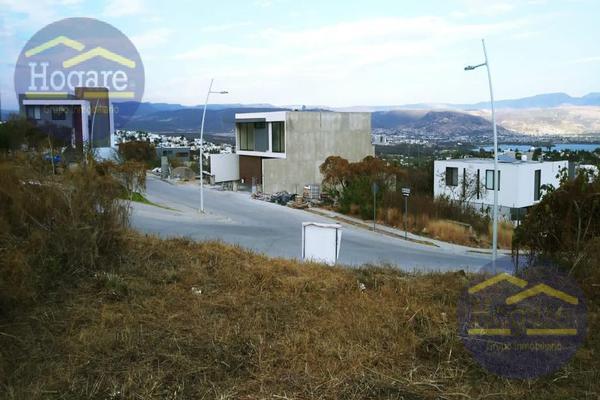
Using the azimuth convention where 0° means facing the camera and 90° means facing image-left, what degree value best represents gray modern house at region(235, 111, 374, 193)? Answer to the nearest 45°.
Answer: approximately 45°

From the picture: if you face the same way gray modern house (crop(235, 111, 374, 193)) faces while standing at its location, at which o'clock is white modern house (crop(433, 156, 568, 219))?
white modern house (crop(433, 156, 568, 219)) is roughly at 8 o'clock from gray modern house (crop(235, 111, 374, 193)).

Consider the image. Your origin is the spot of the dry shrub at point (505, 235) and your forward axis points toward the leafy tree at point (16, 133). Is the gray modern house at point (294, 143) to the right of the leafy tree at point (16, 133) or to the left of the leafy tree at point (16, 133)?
right

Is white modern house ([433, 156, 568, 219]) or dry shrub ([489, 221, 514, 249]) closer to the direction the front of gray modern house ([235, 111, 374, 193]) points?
the dry shrub

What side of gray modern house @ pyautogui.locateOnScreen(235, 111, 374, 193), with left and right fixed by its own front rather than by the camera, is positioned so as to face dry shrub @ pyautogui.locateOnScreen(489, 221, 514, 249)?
left

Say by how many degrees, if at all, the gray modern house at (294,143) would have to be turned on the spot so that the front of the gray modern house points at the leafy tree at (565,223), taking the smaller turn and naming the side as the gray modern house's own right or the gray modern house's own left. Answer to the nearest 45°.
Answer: approximately 45° to the gray modern house's own left
